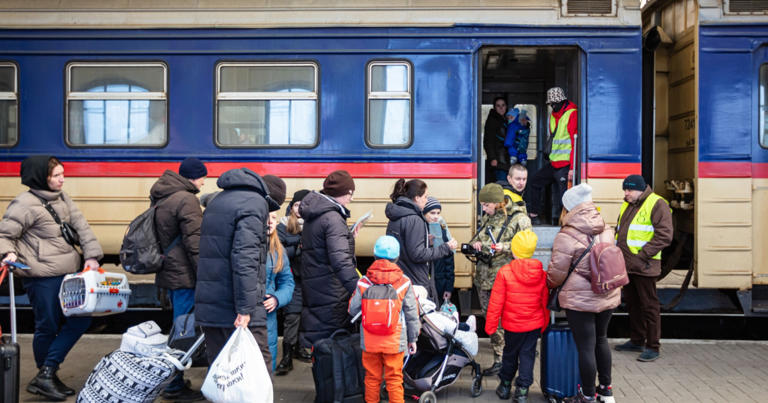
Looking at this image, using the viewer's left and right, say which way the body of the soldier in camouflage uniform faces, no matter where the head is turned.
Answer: facing the viewer and to the left of the viewer

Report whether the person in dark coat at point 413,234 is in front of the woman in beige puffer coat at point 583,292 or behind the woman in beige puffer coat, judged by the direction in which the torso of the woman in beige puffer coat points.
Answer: in front

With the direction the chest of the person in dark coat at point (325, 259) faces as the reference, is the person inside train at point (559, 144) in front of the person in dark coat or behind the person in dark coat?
in front

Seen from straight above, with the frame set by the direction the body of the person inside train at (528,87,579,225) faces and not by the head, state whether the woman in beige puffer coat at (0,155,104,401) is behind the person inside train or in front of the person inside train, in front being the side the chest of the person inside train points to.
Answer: in front

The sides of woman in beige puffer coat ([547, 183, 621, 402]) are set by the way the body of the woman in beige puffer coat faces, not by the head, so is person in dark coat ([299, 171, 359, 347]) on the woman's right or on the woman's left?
on the woman's left

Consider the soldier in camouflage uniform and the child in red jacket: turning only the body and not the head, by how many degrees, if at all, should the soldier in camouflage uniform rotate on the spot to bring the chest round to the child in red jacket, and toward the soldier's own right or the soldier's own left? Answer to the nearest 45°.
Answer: approximately 45° to the soldier's own left

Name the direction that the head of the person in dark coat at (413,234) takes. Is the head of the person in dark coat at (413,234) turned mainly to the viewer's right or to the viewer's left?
to the viewer's right

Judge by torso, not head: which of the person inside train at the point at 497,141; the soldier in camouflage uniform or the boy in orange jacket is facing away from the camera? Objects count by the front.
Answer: the boy in orange jacket

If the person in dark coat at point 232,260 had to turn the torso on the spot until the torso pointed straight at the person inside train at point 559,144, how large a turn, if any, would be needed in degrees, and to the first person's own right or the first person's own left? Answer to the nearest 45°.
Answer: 0° — they already face them

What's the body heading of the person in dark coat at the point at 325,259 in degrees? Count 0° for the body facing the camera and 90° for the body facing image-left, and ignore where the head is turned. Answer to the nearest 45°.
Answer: approximately 225°

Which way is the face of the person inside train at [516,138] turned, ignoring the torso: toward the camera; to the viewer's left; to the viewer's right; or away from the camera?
toward the camera

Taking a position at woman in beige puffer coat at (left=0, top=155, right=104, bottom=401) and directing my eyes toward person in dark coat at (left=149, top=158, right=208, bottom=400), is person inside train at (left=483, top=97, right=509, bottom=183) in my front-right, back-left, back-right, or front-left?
front-left

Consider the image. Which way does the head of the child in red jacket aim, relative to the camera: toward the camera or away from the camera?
away from the camera

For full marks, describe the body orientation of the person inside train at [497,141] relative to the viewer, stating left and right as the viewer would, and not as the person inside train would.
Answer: facing the viewer and to the right of the viewer

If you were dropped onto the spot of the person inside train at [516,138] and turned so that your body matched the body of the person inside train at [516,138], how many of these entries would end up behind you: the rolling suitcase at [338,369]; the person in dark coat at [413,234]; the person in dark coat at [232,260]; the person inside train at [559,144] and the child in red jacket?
0

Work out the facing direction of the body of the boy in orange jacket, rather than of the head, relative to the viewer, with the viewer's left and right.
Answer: facing away from the viewer
